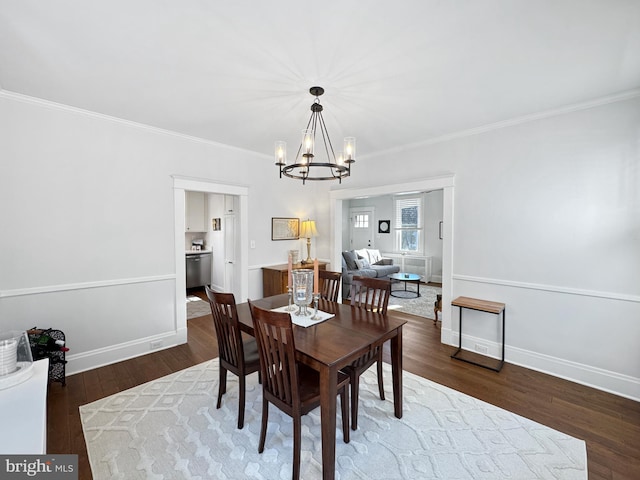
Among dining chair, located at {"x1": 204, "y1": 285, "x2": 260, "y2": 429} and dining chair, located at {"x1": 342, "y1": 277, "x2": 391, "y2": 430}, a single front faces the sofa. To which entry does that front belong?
dining chair, located at {"x1": 204, "y1": 285, "x2": 260, "y2": 429}

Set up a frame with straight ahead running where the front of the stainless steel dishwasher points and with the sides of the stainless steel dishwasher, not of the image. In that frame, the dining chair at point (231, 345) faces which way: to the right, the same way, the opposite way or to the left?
to the left

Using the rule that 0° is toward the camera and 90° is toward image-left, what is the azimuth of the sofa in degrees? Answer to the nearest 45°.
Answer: approximately 315°

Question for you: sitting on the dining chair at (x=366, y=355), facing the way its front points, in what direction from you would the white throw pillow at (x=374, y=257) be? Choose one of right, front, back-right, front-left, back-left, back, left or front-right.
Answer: back-right

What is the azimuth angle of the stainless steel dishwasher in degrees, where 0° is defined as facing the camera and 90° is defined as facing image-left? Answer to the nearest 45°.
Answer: approximately 315°

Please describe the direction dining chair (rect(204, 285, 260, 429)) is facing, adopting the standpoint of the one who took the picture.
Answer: facing away from the viewer and to the right of the viewer

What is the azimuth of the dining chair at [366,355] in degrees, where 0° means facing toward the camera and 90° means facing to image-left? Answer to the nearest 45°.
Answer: approximately 45°

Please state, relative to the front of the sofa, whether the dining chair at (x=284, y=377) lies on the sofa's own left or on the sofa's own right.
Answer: on the sofa's own right

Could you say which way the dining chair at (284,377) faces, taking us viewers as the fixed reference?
facing away from the viewer and to the right of the viewer

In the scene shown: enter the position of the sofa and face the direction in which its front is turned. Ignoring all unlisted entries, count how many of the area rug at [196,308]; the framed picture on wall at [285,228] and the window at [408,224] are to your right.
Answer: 2
